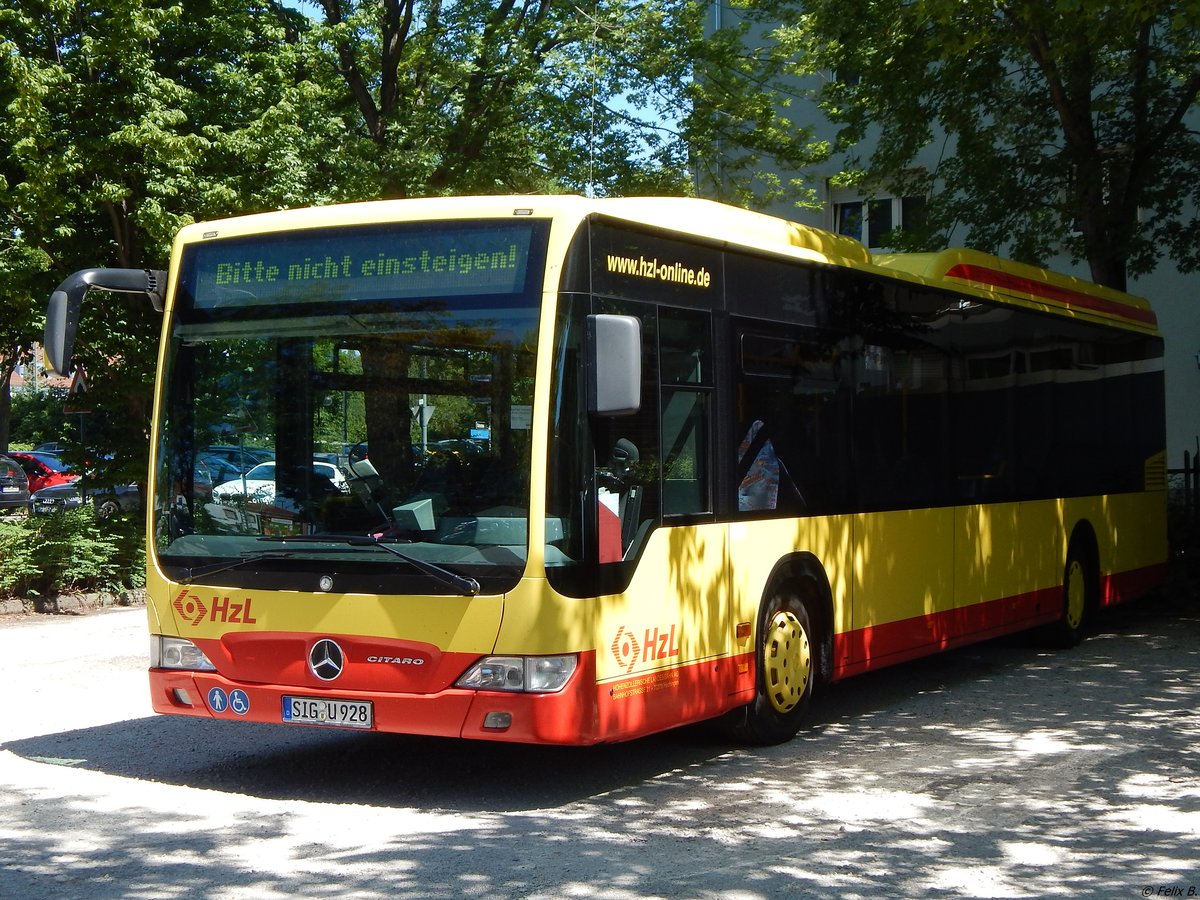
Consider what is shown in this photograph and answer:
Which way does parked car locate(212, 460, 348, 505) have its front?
to the viewer's left

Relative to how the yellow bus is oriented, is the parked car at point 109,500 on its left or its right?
on its right

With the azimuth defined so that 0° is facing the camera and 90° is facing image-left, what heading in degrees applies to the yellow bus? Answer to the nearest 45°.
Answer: approximately 45°

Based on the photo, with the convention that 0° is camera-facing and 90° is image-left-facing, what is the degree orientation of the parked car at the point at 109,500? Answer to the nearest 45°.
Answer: approximately 45°

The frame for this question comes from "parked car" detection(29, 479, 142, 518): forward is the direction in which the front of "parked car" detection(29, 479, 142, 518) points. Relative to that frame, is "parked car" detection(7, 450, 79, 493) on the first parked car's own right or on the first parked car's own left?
on the first parked car's own right
